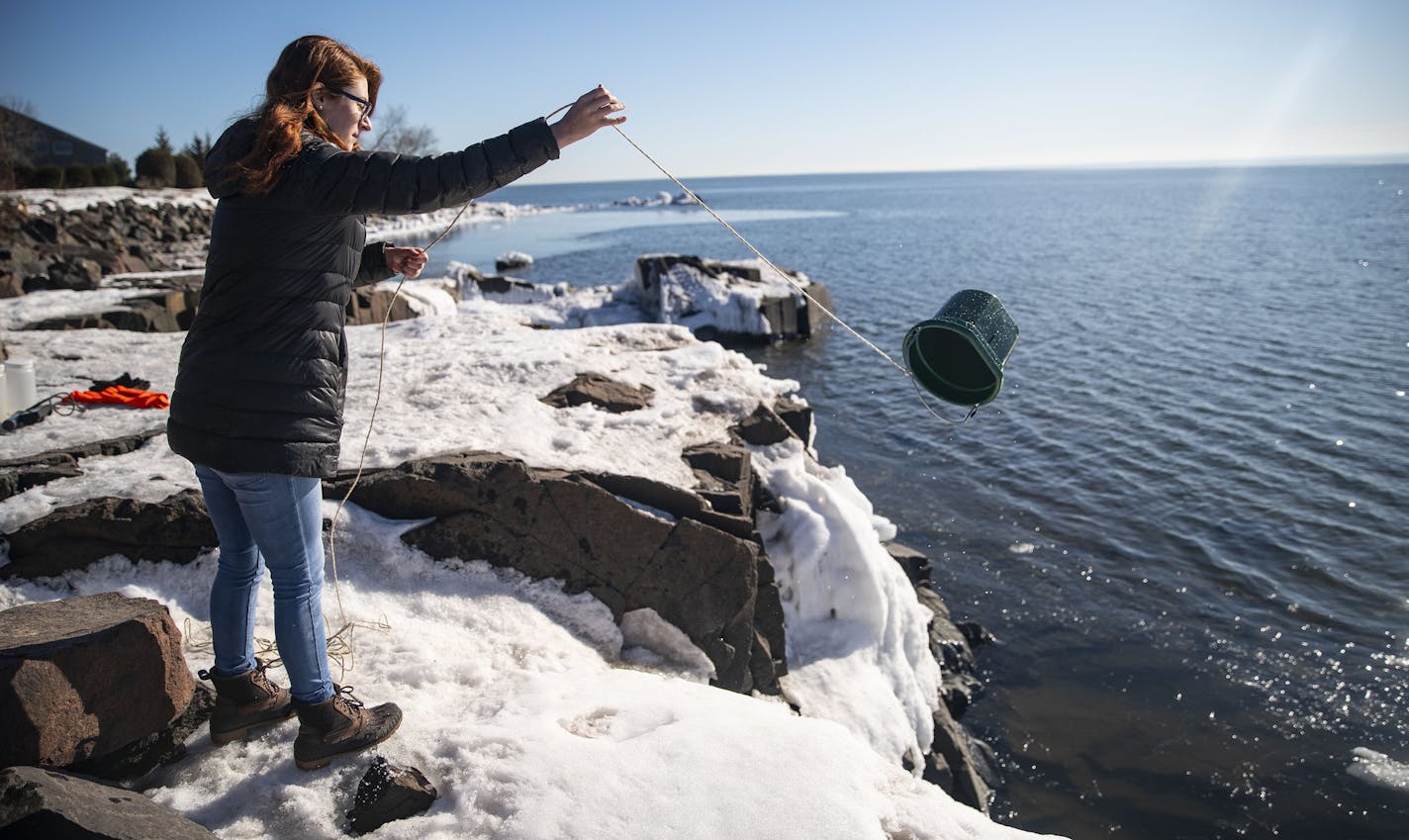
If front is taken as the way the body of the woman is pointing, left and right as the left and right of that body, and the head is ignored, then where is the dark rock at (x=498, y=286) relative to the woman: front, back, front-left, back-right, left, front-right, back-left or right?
left

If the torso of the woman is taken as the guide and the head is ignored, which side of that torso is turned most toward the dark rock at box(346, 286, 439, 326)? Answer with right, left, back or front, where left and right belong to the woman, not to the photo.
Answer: left

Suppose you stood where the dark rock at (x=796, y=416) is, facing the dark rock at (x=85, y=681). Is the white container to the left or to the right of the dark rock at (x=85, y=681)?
right

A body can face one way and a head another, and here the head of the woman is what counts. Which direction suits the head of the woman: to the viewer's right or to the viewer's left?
to the viewer's right

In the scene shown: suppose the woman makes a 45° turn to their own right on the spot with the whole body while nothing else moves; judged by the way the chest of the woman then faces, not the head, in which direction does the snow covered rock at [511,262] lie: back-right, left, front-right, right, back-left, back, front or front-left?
back-left

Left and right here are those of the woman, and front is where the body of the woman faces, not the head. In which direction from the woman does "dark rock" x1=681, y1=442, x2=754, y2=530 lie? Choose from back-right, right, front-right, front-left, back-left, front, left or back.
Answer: front-left

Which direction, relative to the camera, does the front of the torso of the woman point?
to the viewer's right

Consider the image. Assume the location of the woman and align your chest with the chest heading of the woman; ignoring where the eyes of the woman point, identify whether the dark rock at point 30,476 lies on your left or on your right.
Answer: on your left

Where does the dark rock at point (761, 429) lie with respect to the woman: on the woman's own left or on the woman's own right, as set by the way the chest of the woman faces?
on the woman's own left
